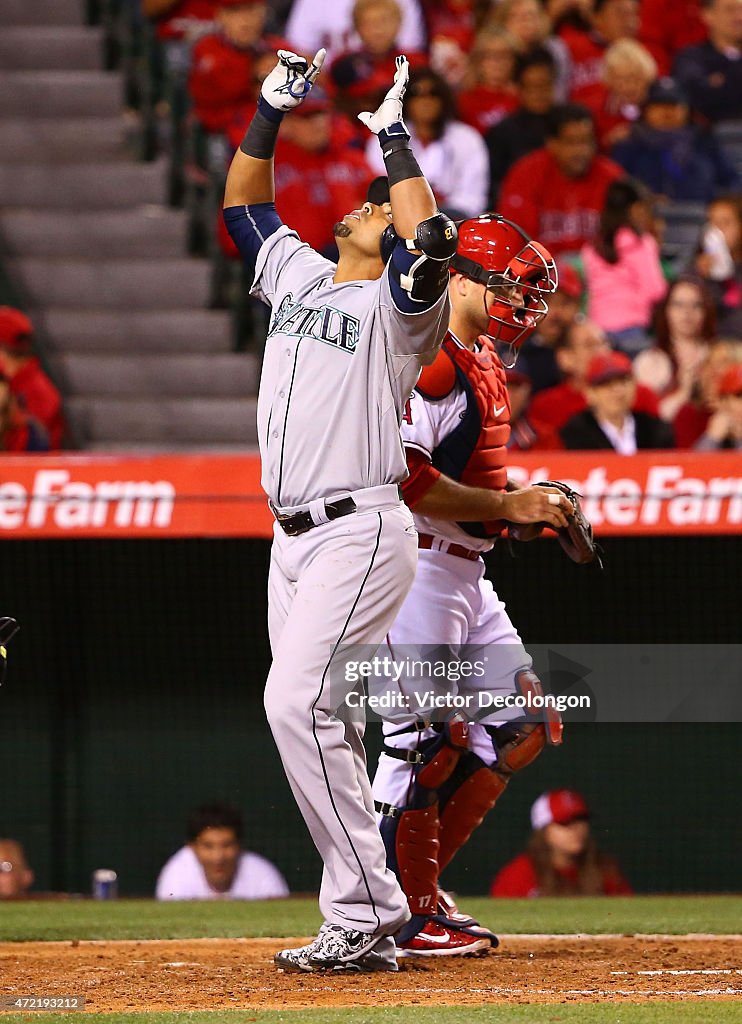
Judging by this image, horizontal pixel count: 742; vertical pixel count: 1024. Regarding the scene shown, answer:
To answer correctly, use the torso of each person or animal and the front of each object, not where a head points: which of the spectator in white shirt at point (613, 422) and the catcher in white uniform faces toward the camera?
the spectator in white shirt

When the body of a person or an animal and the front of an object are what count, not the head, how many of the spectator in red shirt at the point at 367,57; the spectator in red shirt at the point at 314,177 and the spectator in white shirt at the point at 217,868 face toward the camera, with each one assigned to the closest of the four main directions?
3

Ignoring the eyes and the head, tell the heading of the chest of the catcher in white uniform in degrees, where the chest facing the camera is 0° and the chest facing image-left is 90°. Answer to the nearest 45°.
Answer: approximately 270°

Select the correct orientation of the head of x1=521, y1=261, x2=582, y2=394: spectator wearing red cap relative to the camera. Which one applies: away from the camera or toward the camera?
toward the camera

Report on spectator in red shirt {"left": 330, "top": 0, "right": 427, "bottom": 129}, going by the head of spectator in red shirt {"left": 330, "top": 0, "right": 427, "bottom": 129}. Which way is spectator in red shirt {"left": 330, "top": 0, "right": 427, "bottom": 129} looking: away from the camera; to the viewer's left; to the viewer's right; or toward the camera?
toward the camera

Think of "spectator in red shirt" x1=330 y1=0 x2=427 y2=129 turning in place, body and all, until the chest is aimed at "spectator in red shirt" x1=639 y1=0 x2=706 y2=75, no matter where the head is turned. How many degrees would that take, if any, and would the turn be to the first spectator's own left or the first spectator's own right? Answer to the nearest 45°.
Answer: approximately 135° to the first spectator's own left

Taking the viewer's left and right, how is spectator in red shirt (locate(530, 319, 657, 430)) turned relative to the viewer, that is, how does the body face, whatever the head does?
facing the viewer

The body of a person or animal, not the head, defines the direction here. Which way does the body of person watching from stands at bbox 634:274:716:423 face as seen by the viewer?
toward the camera

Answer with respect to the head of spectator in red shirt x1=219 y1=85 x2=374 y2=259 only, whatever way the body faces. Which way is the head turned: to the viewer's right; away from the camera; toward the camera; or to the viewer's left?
toward the camera

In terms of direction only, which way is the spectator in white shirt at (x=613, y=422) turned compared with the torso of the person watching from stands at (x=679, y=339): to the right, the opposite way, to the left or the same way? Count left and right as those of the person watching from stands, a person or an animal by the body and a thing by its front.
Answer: the same way

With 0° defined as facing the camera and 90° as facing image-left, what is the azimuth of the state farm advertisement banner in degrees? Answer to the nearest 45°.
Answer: approximately 0°

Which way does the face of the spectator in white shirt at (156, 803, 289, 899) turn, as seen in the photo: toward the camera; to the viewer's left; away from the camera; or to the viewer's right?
toward the camera
